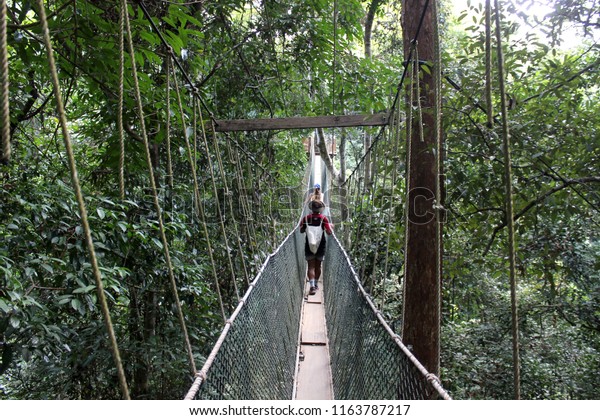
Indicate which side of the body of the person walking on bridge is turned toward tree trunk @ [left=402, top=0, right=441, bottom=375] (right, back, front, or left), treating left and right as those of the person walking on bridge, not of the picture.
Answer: back

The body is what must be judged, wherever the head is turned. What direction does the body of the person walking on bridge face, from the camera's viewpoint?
away from the camera

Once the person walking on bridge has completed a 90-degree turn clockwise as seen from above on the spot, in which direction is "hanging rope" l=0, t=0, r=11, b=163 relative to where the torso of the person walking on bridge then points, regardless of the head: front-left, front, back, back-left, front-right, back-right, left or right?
right
